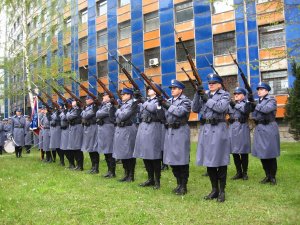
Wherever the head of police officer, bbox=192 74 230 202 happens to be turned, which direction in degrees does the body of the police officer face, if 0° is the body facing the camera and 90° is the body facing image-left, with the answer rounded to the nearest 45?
approximately 45°

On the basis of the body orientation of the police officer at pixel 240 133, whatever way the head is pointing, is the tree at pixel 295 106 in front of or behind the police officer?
behind

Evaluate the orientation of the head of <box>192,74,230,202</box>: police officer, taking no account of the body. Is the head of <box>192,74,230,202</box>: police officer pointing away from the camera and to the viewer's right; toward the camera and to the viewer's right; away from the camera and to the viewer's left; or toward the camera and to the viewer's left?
toward the camera and to the viewer's left

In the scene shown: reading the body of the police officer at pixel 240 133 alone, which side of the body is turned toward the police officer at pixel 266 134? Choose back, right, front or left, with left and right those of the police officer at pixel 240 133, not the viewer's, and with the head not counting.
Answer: left

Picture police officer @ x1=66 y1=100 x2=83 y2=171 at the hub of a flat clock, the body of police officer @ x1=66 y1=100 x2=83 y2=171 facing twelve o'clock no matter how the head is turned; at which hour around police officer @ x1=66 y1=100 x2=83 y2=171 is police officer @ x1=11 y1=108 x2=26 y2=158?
police officer @ x1=11 y1=108 x2=26 y2=158 is roughly at 4 o'clock from police officer @ x1=66 y1=100 x2=83 y2=171.

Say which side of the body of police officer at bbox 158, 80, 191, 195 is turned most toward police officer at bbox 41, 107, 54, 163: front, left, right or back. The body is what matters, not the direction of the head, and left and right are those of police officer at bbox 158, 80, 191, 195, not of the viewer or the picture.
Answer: right

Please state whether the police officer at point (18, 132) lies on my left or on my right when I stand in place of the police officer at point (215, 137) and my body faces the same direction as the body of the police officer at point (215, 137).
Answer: on my right

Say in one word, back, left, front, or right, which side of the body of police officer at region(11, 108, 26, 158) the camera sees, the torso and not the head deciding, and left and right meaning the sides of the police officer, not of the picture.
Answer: front

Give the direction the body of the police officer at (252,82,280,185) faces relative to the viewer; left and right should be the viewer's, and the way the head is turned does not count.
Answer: facing the viewer and to the left of the viewer

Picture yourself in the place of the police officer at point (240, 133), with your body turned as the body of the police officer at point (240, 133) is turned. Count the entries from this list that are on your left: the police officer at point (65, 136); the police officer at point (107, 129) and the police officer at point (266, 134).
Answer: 1

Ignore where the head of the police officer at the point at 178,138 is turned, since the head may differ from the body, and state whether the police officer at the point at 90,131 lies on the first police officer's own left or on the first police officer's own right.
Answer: on the first police officer's own right
